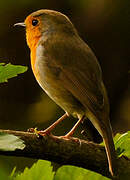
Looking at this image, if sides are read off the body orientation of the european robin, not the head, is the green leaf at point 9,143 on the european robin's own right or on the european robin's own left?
on the european robin's own left

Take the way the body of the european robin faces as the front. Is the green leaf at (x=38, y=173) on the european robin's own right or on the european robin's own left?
on the european robin's own left

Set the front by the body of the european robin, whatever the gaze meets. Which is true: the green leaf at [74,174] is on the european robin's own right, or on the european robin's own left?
on the european robin's own left

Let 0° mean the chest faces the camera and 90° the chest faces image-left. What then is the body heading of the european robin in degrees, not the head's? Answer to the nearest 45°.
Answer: approximately 90°
